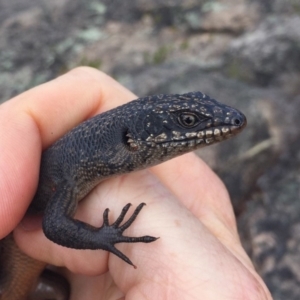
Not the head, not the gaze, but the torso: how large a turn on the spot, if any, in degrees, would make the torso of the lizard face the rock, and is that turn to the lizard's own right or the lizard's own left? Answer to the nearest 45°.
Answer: approximately 45° to the lizard's own left

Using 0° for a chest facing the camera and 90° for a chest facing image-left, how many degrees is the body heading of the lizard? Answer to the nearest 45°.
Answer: approximately 270°
